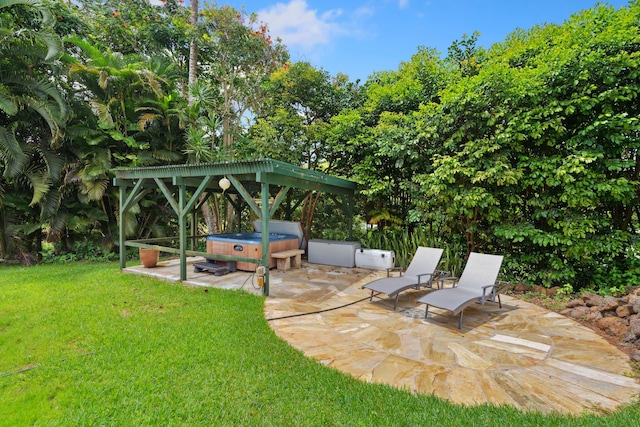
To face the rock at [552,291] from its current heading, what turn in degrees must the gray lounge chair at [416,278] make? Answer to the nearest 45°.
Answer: approximately 135° to its left

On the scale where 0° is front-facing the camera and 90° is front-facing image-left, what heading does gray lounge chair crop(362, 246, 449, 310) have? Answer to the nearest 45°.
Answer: approximately 45°

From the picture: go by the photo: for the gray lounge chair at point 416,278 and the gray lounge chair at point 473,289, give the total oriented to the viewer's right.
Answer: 0

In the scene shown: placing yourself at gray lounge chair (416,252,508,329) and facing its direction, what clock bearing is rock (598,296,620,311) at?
The rock is roughly at 7 o'clock from the gray lounge chair.

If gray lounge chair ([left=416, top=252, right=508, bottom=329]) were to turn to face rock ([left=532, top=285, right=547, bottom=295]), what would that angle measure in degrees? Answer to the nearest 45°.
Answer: approximately 180°

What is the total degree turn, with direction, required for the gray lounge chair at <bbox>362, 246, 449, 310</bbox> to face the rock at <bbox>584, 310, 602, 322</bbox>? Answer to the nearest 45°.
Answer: approximately 135° to its left

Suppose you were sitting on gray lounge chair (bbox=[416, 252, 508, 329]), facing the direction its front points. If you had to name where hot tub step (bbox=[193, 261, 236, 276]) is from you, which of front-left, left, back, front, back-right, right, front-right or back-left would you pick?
front-right

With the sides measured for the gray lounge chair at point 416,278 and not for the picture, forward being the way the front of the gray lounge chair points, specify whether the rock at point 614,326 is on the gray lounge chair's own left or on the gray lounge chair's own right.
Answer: on the gray lounge chair's own left

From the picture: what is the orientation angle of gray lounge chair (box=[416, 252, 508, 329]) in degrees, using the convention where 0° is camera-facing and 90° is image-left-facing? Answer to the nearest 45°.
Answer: approximately 45°

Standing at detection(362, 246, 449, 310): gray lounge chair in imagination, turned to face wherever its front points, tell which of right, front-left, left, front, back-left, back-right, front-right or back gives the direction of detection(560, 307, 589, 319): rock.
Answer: back-left

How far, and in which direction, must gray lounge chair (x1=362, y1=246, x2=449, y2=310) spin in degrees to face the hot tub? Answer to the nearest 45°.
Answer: approximately 45° to its right
